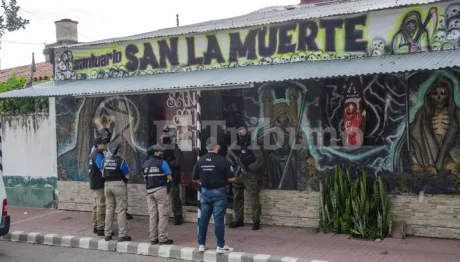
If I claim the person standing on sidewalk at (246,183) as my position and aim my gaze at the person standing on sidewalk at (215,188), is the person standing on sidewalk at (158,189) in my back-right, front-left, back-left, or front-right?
front-right

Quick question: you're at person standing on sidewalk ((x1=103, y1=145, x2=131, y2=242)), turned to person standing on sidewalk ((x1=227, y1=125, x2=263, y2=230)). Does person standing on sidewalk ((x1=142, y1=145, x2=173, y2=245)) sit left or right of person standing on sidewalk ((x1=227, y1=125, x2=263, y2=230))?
right

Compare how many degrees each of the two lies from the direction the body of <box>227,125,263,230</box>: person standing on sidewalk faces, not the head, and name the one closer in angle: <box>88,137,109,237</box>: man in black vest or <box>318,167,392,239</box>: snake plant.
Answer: the man in black vest

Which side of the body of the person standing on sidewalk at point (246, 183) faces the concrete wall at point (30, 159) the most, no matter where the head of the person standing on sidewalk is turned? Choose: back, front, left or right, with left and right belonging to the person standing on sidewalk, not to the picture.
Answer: right

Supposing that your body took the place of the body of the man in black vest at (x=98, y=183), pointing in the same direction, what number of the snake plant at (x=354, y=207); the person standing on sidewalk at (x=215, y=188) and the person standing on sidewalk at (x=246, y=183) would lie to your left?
0

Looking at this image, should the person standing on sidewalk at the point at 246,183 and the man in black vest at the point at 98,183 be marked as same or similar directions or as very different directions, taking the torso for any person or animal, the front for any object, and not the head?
very different directions

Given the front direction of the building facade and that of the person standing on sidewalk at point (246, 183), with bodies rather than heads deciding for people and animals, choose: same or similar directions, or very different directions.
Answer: same or similar directions

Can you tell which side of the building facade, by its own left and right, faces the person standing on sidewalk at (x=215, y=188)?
front

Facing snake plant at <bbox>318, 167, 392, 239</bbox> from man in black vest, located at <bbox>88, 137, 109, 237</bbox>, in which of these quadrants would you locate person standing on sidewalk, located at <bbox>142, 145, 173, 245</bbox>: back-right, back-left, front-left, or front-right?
front-right

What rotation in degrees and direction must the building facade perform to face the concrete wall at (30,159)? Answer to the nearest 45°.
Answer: approximately 90° to its right

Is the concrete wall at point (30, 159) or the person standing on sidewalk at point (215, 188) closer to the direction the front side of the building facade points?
the person standing on sidewalk

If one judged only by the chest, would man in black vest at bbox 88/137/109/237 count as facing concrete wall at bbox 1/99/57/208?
no

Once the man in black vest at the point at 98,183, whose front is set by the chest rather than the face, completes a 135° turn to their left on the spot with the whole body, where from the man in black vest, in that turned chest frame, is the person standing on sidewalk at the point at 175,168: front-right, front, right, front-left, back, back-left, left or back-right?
back

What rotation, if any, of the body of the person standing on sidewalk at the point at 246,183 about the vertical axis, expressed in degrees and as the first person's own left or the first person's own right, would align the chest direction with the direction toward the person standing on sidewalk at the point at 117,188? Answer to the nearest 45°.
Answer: approximately 45° to the first person's own right

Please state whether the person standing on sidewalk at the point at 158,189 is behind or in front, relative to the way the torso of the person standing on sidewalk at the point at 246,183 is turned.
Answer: in front

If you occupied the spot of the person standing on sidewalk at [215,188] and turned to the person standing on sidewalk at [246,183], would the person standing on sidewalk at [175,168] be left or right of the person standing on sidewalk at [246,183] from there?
left

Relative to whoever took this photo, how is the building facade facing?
facing the viewer and to the left of the viewer

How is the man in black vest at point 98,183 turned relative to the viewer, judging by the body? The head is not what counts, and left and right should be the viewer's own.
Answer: facing away from the viewer and to the right of the viewer

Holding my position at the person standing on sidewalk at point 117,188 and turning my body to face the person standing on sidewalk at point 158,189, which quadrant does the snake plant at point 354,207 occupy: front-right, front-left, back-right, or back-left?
front-left
